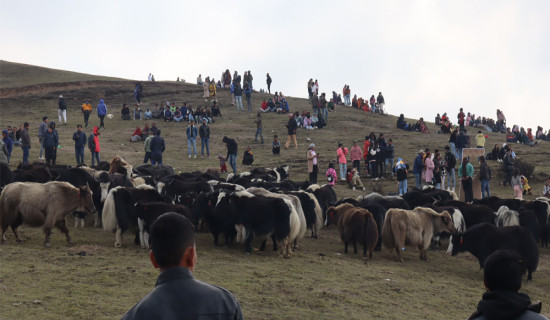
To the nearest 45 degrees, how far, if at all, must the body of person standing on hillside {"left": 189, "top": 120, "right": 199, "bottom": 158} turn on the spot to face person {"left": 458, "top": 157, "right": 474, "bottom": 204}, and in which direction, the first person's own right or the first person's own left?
approximately 45° to the first person's own left

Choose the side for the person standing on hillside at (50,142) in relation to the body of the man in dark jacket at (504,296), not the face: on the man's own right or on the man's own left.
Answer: on the man's own left

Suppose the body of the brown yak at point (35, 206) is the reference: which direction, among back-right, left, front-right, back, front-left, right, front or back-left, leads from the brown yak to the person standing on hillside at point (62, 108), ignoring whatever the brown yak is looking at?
left

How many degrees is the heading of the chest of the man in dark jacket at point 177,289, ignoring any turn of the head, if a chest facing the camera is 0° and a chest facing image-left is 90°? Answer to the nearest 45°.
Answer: approximately 180°

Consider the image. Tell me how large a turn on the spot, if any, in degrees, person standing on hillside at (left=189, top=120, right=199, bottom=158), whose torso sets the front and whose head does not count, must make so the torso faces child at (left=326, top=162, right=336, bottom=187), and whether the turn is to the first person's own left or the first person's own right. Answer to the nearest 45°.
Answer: approximately 45° to the first person's own left

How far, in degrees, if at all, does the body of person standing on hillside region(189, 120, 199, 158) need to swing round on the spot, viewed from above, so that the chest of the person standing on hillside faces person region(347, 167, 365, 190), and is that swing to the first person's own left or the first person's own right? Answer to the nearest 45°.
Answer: approximately 45° to the first person's own left

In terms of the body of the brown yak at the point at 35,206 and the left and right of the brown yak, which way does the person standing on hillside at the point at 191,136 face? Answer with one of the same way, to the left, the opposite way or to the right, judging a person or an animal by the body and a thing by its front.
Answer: to the right

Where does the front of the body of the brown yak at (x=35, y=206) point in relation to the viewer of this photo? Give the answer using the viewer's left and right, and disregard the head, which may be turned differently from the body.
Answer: facing to the right of the viewer

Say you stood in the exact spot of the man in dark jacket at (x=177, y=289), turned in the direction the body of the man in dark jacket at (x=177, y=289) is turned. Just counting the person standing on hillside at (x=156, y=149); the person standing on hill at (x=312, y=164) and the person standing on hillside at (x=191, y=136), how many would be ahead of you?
3

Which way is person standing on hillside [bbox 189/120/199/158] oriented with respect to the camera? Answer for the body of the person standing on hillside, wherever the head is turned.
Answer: toward the camera

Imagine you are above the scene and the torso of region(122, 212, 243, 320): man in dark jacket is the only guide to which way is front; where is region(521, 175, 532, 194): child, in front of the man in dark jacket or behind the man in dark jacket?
in front

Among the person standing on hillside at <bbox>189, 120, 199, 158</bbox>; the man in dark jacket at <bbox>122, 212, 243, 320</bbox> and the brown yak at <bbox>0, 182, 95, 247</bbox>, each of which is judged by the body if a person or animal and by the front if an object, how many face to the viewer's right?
1

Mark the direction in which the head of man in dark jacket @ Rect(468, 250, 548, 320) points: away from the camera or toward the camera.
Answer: away from the camera

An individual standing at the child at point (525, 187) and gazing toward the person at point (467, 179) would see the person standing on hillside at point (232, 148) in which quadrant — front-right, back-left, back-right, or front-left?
front-right

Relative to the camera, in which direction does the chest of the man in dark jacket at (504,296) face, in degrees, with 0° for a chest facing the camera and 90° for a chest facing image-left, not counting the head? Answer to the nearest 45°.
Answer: approximately 180°

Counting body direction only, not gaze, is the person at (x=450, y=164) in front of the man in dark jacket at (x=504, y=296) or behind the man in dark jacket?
in front

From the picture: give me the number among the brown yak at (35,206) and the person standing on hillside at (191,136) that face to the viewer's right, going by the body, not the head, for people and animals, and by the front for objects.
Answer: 1

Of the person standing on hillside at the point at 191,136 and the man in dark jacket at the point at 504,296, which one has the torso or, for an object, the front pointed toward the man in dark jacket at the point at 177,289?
the person standing on hillside

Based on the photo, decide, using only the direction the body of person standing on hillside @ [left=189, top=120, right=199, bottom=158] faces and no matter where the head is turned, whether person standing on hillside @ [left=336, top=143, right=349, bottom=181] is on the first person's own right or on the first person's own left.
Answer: on the first person's own left

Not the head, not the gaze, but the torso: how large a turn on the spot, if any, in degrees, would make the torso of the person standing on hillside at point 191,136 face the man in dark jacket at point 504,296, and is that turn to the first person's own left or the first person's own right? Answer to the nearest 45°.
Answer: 0° — they already face them

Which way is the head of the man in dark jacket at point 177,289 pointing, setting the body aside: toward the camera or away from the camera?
away from the camera
